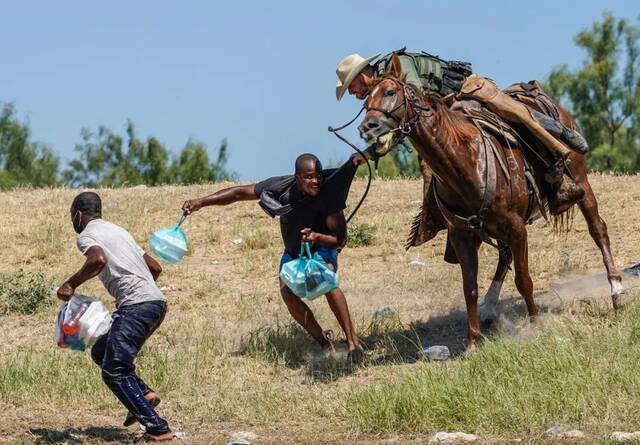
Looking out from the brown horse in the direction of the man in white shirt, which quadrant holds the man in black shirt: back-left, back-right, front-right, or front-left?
front-right

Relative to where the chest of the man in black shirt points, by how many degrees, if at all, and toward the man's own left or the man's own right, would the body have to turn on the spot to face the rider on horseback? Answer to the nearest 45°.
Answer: approximately 90° to the man's own left

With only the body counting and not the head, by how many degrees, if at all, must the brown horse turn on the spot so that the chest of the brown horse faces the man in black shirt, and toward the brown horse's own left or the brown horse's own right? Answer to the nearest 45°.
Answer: approximately 45° to the brown horse's own right

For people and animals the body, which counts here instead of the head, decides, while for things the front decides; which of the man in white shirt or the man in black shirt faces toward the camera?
the man in black shirt

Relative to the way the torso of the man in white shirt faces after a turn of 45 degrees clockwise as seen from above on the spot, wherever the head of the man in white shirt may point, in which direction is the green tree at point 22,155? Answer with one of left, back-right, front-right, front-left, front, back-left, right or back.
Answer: front

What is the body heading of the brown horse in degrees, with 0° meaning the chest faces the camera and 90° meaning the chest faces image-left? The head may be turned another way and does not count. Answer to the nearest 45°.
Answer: approximately 45°

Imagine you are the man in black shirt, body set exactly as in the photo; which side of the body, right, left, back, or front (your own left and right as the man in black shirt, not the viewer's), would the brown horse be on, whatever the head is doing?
left

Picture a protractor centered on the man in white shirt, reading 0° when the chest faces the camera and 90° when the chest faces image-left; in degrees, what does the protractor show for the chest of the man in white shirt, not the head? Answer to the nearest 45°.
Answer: approximately 135°

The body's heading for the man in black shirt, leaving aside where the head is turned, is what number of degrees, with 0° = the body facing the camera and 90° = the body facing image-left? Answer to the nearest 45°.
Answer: approximately 0°

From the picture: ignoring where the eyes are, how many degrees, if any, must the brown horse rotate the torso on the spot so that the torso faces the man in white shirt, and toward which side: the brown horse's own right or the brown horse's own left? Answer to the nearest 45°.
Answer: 0° — it already faces them

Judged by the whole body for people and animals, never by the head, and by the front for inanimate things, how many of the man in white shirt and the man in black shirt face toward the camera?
1
